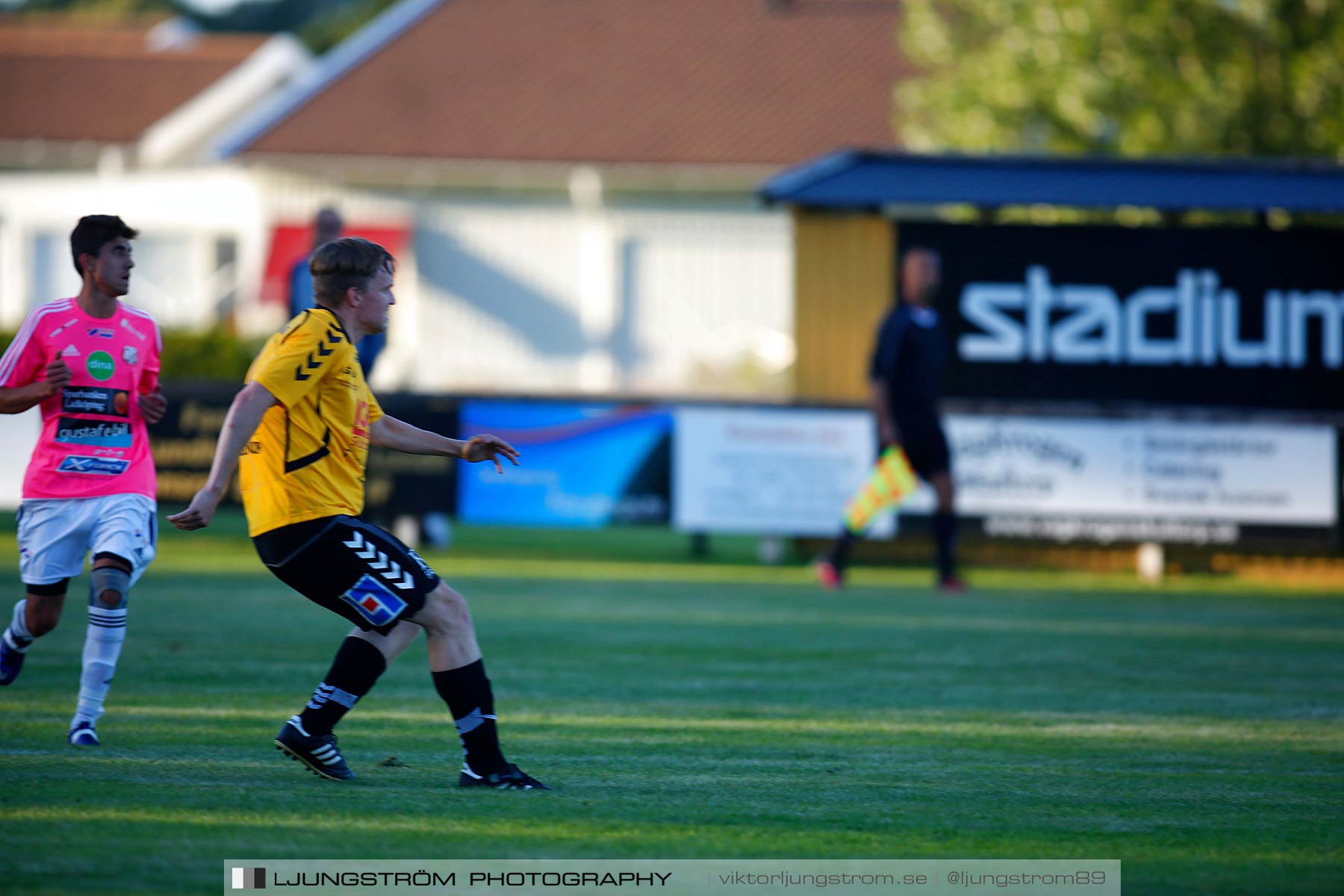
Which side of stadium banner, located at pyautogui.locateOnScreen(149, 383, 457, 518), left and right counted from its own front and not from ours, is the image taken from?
front

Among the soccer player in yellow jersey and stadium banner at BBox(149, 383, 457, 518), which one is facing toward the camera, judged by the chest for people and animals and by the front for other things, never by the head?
the stadium banner

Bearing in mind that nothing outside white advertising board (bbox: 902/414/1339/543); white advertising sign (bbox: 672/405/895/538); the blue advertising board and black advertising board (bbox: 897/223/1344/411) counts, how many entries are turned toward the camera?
4

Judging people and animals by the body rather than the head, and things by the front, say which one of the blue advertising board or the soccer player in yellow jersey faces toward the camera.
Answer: the blue advertising board

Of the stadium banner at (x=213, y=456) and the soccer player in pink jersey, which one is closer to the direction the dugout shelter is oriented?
the soccer player in pink jersey

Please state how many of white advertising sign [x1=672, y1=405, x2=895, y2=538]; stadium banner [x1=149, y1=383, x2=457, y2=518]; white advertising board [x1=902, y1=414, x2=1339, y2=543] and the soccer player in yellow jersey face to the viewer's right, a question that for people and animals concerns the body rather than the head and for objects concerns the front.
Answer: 1

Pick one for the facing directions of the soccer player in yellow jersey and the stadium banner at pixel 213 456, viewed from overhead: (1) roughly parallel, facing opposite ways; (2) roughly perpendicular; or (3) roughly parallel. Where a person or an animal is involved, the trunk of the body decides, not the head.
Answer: roughly perpendicular

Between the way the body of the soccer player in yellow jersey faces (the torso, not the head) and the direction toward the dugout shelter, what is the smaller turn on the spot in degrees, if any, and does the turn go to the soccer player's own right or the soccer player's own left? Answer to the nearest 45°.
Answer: approximately 45° to the soccer player's own left

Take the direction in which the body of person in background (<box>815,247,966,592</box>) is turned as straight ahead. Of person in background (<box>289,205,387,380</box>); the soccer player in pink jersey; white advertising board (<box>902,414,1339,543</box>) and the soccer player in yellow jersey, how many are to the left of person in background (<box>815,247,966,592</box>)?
1

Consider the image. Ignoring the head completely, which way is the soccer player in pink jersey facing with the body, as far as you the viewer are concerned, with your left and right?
facing the viewer and to the right of the viewer

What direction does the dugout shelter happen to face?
toward the camera

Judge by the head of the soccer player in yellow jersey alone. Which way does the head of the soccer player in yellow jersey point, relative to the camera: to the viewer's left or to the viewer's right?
to the viewer's right

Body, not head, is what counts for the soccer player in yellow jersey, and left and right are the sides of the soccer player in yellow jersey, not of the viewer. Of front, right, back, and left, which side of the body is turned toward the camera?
right

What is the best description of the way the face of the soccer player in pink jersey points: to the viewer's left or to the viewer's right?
to the viewer's right

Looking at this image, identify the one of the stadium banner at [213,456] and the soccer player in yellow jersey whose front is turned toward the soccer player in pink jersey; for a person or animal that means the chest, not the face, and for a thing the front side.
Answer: the stadium banner

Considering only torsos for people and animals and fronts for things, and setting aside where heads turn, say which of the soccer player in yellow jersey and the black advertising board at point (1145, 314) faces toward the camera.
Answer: the black advertising board

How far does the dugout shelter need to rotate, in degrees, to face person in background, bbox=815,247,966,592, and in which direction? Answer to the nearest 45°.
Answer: approximately 45° to its right

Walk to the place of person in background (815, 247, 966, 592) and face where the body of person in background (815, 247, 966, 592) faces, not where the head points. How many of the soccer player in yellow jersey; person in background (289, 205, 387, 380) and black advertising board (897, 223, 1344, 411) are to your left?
1

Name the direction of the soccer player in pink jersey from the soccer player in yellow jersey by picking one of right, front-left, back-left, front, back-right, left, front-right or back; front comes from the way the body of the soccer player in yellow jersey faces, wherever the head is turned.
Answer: back-left

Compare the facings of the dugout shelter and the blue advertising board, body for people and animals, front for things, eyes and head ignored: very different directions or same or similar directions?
same or similar directions
